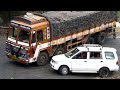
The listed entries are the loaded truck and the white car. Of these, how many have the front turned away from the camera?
0

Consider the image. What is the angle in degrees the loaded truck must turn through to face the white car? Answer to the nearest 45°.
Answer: approximately 90° to its left

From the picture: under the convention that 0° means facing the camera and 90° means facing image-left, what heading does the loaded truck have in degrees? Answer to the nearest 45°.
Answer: approximately 45°
